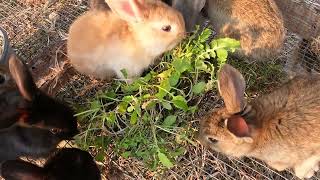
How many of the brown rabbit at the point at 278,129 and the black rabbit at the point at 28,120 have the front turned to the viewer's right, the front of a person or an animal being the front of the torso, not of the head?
1

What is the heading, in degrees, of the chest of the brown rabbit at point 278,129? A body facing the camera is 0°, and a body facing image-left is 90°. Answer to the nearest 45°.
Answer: approximately 90°

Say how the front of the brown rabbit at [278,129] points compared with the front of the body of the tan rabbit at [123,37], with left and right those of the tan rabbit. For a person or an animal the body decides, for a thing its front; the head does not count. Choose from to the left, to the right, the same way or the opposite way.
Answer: the opposite way

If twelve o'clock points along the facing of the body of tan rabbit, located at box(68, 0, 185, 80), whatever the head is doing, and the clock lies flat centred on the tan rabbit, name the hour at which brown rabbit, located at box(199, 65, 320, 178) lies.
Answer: The brown rabbit is roughly at 1 o'clock from the tan rabbit.

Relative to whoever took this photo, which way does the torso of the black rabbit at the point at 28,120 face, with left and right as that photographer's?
facing to the right of the viewer

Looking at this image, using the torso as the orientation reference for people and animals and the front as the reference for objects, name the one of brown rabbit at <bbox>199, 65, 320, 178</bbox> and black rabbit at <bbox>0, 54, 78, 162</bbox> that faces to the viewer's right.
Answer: the black rabbit

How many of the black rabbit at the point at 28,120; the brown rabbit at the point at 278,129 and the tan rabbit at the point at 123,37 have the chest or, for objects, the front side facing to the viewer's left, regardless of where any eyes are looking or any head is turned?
1

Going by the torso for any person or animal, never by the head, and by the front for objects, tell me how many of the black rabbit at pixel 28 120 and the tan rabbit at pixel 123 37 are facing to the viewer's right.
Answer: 2

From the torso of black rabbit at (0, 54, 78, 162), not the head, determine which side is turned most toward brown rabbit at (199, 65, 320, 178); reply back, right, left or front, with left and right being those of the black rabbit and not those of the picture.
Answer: front

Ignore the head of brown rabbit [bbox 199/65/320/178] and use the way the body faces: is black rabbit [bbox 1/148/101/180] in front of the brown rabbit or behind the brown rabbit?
in front

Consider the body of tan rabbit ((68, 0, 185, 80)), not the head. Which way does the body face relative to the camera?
to the viewer's right
